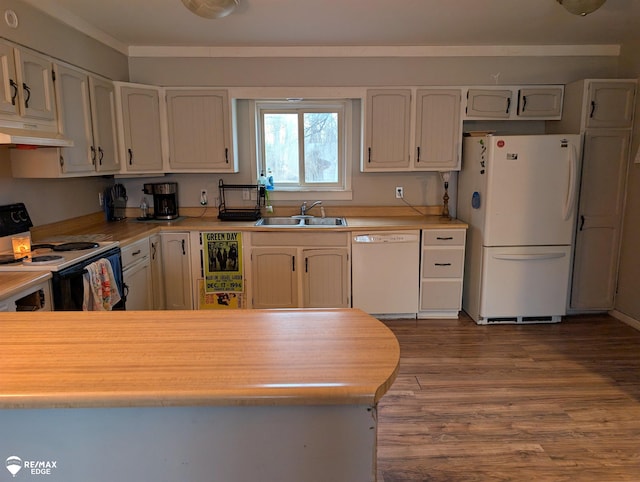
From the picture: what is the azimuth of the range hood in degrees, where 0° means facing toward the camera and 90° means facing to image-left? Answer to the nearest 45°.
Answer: approximately 315°

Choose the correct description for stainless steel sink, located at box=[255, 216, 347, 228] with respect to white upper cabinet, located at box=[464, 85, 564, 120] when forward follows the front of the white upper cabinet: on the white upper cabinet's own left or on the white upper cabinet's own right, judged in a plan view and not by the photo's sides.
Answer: on the white upper cabinet's own right

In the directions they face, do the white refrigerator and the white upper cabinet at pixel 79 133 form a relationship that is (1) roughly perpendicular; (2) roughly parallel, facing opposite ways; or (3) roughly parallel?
roughly perpendicular

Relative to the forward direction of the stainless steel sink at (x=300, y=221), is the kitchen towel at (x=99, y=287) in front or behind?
in front

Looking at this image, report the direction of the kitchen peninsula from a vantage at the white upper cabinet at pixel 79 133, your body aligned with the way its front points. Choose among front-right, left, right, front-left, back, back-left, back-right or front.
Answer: front-right

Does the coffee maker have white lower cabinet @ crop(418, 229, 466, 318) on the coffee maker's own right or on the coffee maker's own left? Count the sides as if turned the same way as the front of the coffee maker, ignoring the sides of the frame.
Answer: on the coffee maker's own left

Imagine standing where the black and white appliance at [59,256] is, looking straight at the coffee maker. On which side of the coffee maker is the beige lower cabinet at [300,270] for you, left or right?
right

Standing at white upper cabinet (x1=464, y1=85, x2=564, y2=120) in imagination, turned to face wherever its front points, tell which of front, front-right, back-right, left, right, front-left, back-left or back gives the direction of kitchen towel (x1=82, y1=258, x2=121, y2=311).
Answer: front-right

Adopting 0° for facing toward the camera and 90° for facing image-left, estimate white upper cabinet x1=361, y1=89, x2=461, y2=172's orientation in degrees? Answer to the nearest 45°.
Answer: approximately 0°

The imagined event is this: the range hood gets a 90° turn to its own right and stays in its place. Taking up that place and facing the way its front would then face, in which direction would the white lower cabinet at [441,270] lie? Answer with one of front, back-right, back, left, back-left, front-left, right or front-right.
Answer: back-left

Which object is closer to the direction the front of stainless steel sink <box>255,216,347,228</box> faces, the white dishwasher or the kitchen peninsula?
the kitchen peninsula

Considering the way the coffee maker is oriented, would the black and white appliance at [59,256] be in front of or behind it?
in front

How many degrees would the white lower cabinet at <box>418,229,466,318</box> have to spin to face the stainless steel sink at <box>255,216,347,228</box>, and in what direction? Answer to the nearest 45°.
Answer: approximately 90° to its right
